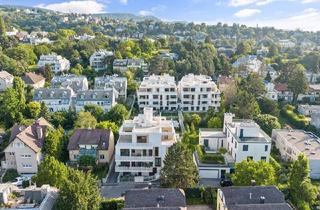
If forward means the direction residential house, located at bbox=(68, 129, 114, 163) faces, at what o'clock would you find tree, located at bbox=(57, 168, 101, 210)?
The tree is roughly at 12 o'clock from the residential house.

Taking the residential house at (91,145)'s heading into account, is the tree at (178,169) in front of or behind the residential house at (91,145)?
in front

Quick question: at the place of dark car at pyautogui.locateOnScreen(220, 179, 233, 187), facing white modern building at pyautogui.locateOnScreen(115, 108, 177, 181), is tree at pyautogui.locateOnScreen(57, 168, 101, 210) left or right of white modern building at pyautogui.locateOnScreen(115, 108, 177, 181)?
left

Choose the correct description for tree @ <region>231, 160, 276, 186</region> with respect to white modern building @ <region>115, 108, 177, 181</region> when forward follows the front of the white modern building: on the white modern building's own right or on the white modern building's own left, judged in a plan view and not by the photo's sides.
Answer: on the white modern building's own left

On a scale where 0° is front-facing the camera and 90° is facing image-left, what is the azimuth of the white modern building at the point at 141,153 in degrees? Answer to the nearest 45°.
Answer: approximately 0°

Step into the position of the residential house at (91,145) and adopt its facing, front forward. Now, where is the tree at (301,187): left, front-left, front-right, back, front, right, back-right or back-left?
front-left

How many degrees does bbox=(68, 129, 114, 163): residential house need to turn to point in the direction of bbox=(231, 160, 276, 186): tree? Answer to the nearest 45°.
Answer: approximately 45° to its left

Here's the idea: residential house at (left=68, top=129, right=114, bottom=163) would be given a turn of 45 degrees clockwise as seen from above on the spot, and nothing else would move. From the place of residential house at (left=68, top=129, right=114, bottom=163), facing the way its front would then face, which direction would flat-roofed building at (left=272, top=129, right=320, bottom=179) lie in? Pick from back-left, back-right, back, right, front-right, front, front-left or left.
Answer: back-left

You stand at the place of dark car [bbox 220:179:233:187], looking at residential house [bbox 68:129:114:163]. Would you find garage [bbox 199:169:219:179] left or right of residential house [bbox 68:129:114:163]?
right

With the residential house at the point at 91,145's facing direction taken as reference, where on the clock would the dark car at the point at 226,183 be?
The dark car is roughly at 10 o'clock from the residential house.

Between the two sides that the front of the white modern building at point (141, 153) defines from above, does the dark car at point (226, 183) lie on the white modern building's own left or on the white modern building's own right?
on the white modern building's own left

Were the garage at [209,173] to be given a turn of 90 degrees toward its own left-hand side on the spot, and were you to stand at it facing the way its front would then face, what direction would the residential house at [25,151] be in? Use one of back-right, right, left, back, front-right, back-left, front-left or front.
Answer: back
